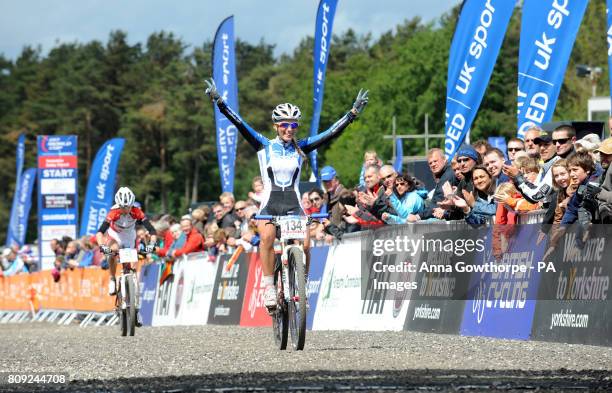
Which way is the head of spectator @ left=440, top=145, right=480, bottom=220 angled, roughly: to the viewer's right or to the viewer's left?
to the viewer's left

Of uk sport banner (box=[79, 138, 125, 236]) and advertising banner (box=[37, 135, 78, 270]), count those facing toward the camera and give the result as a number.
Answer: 2

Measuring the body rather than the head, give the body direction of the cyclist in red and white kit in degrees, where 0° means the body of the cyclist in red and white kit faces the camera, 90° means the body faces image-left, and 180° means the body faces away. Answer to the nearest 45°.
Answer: approximately 0°

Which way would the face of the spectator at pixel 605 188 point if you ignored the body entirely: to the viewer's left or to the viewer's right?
to the viewer's left
